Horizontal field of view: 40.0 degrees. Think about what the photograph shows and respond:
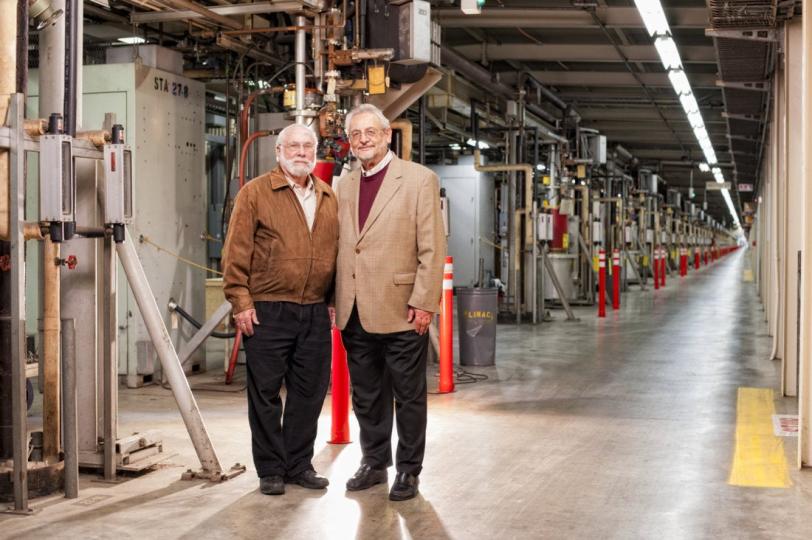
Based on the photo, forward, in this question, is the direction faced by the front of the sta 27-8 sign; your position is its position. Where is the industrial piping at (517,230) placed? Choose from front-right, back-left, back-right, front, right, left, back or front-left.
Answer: left

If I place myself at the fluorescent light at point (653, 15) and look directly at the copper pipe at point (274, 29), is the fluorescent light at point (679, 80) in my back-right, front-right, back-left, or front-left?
back-right

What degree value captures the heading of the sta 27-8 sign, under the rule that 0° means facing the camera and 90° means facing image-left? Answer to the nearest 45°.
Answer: approximately 315°

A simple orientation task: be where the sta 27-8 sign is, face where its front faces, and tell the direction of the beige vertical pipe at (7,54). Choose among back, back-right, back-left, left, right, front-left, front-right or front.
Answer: front-right

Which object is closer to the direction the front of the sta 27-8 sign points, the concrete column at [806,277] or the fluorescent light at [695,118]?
the concrete column

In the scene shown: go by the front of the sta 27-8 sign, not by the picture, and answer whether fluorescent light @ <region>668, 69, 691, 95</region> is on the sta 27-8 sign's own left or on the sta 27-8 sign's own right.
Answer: on the sta 27-8 sign's own left

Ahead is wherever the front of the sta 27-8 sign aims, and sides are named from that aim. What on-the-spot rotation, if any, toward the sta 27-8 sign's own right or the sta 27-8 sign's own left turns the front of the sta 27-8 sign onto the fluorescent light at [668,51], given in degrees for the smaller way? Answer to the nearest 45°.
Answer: approximately 45° to the sta 27-8 sign's own left

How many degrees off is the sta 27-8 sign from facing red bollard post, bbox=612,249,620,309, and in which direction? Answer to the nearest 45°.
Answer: approximately 90° to its left

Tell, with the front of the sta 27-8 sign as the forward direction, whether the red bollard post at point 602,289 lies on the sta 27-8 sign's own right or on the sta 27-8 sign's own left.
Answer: on the sta 27-8 sign's own left

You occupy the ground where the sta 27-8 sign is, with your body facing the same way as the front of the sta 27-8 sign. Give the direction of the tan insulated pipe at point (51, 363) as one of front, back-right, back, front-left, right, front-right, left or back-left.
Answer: front-right

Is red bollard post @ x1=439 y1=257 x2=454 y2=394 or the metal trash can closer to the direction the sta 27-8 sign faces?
the red bollard post
